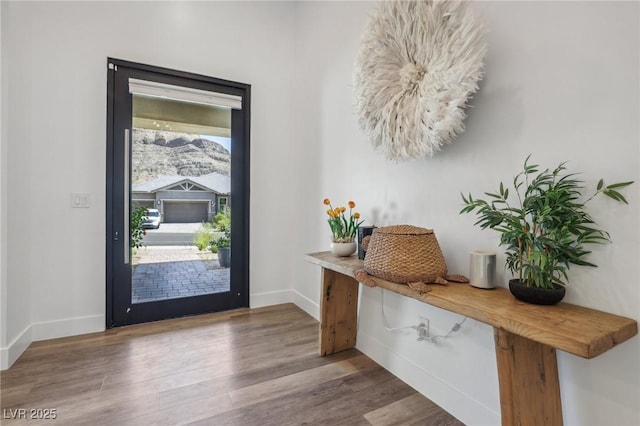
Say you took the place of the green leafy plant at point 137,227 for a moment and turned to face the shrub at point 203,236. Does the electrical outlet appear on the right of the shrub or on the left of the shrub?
right

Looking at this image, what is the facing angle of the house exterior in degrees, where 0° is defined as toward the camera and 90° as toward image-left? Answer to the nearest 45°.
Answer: approximately 0°

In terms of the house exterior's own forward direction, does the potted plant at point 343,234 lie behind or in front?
in front

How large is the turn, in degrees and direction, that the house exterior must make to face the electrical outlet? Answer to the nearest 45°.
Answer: approximately 45° to its left

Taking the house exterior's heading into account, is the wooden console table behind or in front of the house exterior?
in front

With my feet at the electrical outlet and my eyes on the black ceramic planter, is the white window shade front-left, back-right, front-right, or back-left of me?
back-right
